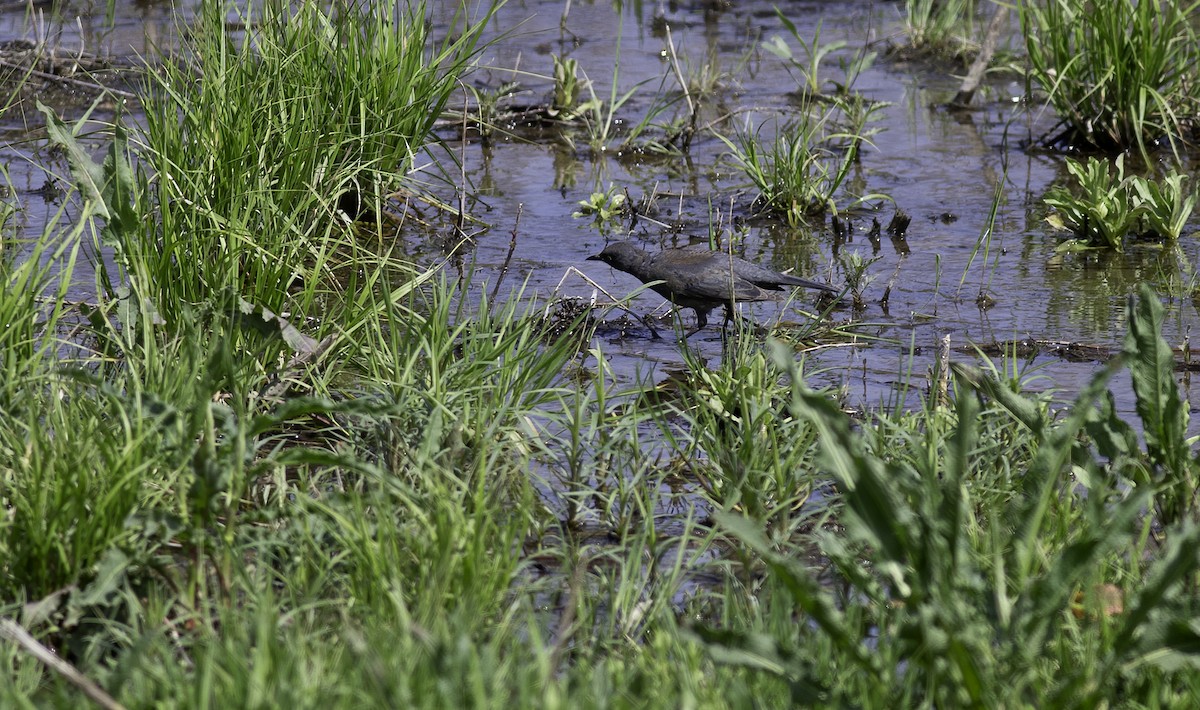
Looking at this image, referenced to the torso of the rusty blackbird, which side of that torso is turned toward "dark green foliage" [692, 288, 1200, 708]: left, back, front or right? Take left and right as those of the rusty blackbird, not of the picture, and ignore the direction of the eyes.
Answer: left

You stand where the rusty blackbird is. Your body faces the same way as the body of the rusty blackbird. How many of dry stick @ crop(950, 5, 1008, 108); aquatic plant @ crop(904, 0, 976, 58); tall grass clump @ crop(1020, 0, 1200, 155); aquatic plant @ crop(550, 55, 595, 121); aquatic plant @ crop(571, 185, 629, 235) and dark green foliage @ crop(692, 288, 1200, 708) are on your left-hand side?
1

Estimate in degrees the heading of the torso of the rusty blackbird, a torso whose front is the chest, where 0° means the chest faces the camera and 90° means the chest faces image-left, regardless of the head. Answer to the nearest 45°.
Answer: approximately 90°

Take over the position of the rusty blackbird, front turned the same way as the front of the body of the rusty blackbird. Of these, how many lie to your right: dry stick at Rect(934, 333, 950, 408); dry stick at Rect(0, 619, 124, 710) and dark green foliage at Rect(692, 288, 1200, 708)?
0

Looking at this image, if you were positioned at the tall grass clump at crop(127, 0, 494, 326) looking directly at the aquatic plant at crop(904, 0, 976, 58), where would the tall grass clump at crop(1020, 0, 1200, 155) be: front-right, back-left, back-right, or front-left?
front-right

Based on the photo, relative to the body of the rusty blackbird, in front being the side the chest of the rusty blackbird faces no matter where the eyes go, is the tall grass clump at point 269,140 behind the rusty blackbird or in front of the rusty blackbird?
in front

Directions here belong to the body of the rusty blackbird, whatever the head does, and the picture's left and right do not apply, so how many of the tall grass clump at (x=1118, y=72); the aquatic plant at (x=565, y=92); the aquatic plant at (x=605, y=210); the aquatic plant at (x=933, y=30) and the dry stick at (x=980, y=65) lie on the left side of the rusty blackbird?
0

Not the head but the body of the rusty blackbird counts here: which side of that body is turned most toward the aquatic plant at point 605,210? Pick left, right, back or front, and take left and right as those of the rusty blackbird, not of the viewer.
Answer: right

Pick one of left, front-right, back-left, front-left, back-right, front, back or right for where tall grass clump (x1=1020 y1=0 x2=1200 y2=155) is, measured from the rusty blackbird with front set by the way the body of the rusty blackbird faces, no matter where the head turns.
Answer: back-right

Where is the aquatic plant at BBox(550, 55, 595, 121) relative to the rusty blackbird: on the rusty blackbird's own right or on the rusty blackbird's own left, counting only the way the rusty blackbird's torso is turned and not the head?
on the rusty blackbird's own right

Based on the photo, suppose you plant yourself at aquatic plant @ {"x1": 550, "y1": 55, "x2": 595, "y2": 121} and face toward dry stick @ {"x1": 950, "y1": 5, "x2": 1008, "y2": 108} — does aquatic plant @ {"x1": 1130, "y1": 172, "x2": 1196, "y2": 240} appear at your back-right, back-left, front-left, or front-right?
front-right

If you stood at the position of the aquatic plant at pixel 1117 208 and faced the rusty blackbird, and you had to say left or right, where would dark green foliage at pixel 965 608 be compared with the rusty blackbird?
left

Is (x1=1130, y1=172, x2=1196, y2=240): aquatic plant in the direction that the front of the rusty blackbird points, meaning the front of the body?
no

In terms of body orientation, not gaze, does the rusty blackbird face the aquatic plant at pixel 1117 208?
no

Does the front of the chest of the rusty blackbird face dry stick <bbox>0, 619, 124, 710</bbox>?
no

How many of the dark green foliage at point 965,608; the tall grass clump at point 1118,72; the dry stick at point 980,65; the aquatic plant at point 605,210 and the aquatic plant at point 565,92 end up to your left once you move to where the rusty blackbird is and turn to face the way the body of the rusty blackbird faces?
1

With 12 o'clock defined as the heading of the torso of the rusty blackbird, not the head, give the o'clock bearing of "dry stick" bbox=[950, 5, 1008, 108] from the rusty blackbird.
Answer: The dry stick is roughly at 4 o'clock from the rusty blackbird.
